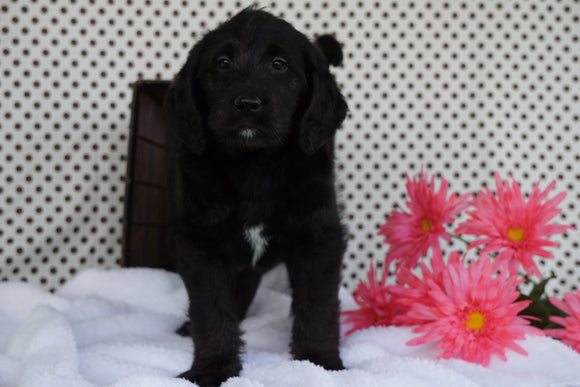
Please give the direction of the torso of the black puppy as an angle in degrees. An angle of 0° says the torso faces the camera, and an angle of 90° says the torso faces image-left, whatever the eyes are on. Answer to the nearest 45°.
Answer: approximately 0°

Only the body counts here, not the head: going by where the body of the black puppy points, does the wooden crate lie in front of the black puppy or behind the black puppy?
behind
